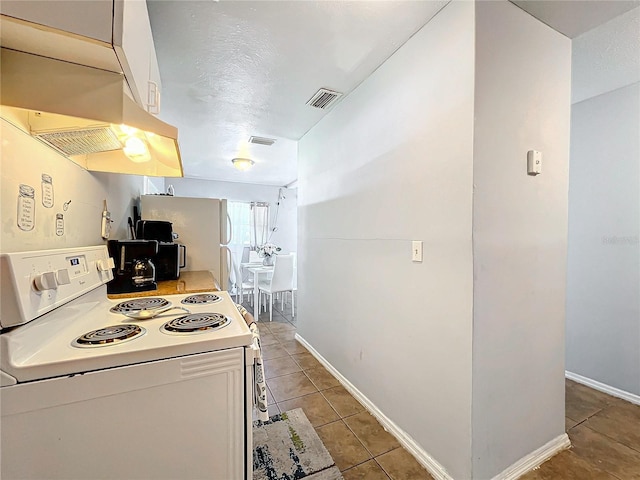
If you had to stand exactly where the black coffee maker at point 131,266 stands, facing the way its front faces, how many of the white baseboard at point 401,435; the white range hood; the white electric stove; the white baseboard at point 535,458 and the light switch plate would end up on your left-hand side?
0

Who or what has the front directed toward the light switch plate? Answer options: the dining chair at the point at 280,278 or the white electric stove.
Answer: the white electric stove

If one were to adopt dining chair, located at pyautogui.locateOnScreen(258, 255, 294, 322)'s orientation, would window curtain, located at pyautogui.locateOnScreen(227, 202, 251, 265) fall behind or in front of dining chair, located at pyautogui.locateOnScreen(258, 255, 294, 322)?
in front

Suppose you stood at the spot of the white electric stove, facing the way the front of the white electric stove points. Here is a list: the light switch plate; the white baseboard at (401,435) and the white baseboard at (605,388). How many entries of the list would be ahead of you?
3

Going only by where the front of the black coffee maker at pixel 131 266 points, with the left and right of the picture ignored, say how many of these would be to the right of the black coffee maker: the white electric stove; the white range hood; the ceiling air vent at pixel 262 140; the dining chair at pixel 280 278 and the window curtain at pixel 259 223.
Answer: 2

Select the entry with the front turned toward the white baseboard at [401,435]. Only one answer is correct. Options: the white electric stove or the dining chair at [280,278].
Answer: the white electric stove

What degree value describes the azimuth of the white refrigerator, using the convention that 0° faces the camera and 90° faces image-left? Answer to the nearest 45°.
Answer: approximately 270°

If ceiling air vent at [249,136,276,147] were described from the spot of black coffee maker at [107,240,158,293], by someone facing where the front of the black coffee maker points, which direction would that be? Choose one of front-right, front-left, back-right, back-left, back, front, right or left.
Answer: front-left

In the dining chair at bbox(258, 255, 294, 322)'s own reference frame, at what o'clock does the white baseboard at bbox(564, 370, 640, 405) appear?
The white baseboard is roughly at 6 o'clock from the dining chair.

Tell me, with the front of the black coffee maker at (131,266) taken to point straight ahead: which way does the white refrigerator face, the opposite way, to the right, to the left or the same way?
the same way

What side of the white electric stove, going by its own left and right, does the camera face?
right

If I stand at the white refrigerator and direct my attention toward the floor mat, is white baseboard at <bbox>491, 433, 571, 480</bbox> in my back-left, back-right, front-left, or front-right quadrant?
front-left

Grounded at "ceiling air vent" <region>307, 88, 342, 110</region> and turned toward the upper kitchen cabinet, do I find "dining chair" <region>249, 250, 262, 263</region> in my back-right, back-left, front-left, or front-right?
back-right

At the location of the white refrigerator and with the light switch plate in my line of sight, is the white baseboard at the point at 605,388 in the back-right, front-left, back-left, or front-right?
front-left

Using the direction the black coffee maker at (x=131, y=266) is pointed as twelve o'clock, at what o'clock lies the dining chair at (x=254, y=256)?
The dining chair is roughly at 10 o'clock from the black coffee maker.

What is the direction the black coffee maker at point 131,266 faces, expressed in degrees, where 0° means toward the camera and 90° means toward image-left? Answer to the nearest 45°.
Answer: approximately 270°

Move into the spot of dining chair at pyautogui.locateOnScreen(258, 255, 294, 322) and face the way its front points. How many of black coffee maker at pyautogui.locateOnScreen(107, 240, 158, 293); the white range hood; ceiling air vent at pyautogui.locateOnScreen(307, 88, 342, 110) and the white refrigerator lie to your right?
0

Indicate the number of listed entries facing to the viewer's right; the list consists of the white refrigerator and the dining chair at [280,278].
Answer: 1

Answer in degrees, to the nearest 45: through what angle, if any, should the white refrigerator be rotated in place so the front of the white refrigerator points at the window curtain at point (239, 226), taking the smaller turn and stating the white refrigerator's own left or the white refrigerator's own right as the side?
approximately 90° to the white refrigerator's own left

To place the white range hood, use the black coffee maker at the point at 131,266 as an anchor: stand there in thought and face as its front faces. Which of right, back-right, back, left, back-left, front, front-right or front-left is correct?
right
